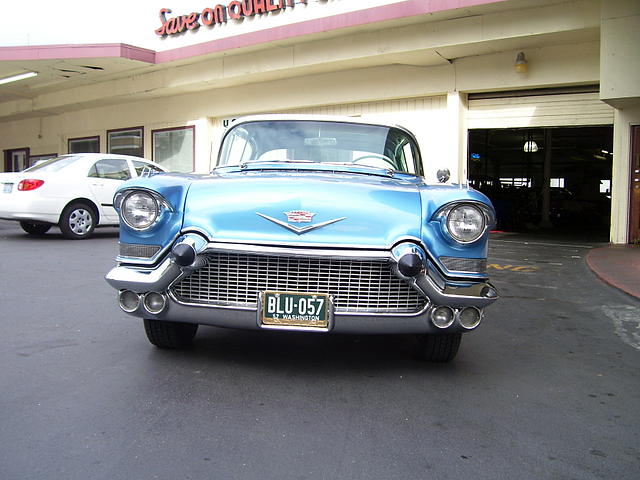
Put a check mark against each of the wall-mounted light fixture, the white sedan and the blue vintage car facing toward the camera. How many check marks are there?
2

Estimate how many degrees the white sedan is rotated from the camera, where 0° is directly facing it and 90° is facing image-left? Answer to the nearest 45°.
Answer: approximately 225°

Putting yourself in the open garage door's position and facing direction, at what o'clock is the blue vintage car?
The blue vintage car is roughly at 12 o'clock from the open garage door.

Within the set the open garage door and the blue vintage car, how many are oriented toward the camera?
2

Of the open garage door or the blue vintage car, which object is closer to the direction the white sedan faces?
the open garage door

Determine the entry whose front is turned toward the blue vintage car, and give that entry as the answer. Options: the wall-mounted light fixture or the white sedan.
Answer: the wall-mounted light fixture

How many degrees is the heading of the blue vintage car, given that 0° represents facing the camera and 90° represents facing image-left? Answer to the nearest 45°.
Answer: approximately 0°
